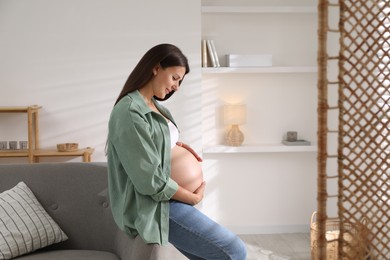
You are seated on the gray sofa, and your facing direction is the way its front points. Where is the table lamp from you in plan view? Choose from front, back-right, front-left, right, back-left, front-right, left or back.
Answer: back-left

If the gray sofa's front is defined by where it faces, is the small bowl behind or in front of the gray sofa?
behind

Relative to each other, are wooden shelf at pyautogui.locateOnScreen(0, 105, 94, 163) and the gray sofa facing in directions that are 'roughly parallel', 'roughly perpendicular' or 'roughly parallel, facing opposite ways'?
roughly parallel

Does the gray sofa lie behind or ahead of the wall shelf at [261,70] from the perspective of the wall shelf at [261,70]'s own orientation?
ahead

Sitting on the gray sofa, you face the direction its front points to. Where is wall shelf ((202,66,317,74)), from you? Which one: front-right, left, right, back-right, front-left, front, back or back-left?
back-left

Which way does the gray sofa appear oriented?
toward the camera

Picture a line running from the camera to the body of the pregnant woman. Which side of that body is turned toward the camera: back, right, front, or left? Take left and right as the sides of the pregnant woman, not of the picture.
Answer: right

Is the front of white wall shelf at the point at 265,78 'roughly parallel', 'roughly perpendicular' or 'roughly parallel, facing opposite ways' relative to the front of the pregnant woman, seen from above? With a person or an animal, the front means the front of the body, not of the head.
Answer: roughly perpendicular

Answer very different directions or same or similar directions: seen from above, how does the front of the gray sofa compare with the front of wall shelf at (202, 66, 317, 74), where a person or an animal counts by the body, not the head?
same or similar directions

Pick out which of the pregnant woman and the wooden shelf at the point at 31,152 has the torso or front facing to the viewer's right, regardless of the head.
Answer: the pregnant woman

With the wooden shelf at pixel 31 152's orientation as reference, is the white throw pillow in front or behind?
in front

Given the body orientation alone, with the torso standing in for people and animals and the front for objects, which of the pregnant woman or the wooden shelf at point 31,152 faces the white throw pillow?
the wooden shelf

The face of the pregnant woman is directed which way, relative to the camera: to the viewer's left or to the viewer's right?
to the viewer's right

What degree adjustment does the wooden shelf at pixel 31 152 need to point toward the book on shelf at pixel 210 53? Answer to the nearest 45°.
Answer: approximately 90° to its left

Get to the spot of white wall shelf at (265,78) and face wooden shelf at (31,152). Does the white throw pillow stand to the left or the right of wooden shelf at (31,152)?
left

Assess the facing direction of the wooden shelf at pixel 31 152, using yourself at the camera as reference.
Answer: facing the viewer
